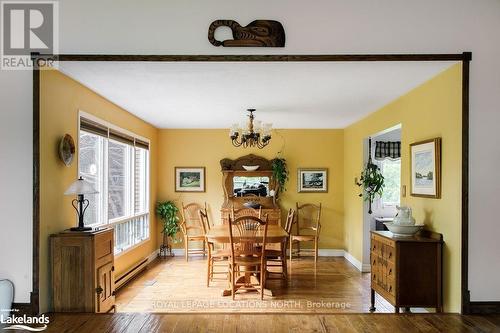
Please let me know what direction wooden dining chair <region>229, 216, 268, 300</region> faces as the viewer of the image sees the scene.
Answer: facing away from the viewer

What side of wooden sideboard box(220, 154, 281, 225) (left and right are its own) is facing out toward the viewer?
front

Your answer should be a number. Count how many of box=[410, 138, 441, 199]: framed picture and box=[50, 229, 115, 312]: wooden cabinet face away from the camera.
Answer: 0

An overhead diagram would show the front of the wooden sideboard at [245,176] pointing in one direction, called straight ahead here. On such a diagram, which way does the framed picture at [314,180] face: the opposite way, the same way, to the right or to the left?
the same way

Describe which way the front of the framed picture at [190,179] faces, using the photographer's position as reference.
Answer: facing the viewer

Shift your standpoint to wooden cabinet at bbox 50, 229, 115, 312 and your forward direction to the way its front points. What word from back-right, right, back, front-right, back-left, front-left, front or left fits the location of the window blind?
back-left

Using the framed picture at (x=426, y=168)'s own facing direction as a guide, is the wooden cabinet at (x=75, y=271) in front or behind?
in front

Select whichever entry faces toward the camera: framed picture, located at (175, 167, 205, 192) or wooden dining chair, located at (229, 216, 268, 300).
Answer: the framed picture

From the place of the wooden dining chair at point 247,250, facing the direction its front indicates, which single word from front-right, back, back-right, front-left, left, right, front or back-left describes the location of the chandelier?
front

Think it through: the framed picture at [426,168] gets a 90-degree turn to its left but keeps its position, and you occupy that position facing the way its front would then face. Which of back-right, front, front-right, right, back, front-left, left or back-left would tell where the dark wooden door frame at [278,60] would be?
right

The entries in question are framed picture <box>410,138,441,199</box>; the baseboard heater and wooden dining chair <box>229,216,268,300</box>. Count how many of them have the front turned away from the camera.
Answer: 1

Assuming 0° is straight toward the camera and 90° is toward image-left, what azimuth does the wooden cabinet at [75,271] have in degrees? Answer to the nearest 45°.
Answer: approximately 315°

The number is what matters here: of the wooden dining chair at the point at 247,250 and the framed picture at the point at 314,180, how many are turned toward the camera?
1

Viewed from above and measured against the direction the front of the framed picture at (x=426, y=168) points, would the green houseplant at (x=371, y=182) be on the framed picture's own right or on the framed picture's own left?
on the framed picture's own right

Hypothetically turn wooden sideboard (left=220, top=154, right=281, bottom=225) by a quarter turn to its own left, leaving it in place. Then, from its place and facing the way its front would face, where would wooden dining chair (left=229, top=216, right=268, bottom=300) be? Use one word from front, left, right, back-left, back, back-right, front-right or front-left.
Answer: right

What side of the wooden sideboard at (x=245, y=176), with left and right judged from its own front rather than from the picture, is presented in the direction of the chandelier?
front

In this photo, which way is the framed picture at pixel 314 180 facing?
toward the camera
